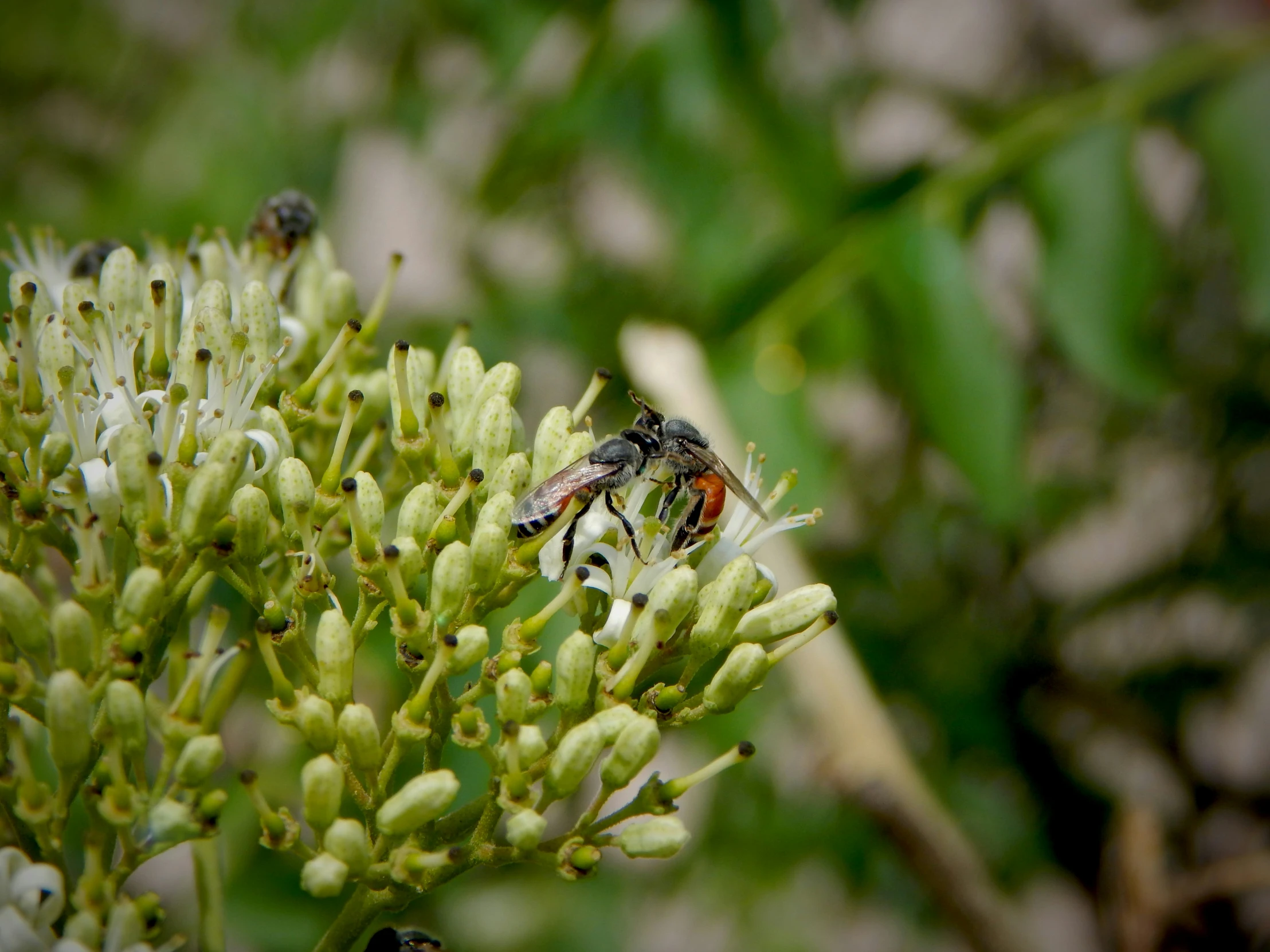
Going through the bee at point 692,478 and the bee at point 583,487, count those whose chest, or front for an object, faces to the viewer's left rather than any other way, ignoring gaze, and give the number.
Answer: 1

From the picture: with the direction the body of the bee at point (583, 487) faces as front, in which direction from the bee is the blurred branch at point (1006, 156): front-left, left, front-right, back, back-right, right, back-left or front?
front-left

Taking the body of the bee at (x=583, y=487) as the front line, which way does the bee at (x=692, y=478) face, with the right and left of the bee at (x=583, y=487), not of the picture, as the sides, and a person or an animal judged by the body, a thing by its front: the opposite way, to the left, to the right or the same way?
the opposite way

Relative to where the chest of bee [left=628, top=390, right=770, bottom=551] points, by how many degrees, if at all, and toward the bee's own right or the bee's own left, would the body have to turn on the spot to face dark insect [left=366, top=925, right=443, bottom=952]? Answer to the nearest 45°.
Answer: approximately 45° to the bee's own left

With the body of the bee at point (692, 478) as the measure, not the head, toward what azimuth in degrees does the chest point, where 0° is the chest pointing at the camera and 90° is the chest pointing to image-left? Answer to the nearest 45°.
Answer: approximately 90°

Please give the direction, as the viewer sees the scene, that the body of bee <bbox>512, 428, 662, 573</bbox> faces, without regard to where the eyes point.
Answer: to the viewer's right
